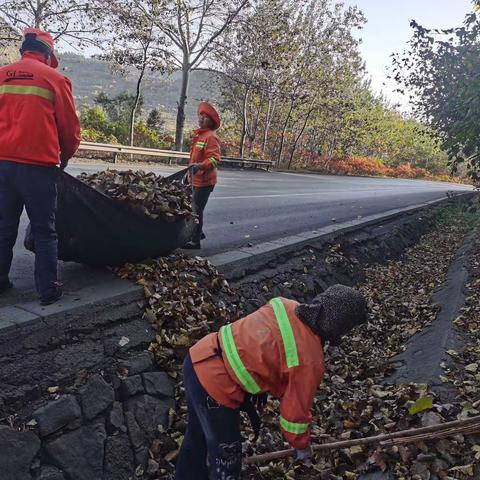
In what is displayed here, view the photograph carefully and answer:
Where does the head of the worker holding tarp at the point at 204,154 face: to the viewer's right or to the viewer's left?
to the viewer's left

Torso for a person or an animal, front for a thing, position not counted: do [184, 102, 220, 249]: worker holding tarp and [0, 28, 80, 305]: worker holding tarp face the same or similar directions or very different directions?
very different directions

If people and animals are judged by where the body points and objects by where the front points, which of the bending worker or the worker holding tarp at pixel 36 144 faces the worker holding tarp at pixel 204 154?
the worker holding tarp at pixel 36 144

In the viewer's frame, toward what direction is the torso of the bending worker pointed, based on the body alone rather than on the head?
to the viewer's right

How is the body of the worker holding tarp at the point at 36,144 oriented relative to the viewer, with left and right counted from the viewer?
facing away from the viewer and to the right of the viewer

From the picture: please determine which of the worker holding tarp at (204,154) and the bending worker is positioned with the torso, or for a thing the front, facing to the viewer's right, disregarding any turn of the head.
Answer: the bending worker

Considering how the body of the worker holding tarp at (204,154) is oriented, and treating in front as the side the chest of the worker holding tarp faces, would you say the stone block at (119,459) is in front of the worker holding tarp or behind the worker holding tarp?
in front

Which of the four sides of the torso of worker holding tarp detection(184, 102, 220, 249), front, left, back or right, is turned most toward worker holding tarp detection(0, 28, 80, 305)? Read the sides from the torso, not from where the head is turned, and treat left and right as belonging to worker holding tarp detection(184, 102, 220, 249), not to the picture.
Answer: front

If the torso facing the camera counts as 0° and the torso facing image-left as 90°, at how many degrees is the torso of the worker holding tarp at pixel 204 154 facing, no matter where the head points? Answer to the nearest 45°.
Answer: approximately 45°

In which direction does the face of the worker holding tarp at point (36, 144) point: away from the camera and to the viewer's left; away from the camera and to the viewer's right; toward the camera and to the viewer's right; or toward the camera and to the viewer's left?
away from the camera and to the viewer's right

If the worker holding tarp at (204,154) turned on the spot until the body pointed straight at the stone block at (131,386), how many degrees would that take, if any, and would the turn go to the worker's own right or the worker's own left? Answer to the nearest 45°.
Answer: approximately 45° to the worker's own left

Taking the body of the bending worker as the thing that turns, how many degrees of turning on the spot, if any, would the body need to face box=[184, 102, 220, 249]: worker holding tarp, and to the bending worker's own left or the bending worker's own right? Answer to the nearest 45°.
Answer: approximately 90° to the bending worker's own left

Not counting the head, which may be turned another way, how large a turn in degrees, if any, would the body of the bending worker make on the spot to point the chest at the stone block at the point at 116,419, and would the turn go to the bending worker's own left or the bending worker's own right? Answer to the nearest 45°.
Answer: approximately 180°
